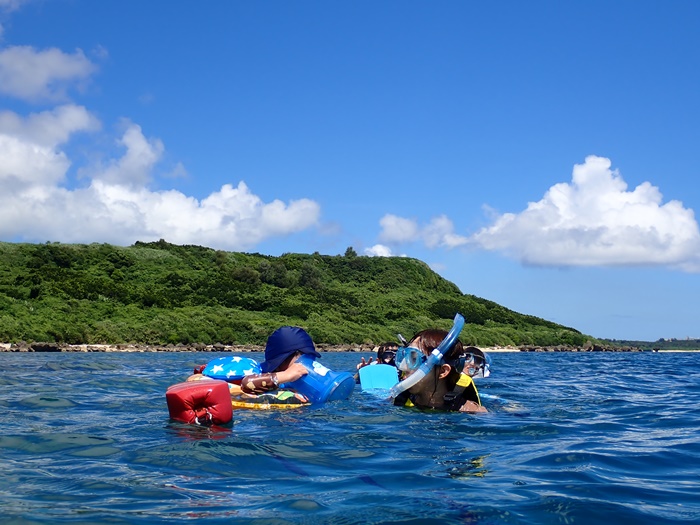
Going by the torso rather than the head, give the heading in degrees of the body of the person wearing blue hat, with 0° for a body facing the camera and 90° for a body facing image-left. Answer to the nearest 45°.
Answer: approximately 270°

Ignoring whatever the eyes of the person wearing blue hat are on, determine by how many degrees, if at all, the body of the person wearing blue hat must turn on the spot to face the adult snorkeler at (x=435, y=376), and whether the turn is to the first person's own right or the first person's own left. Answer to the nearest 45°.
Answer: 0° — they already face them
